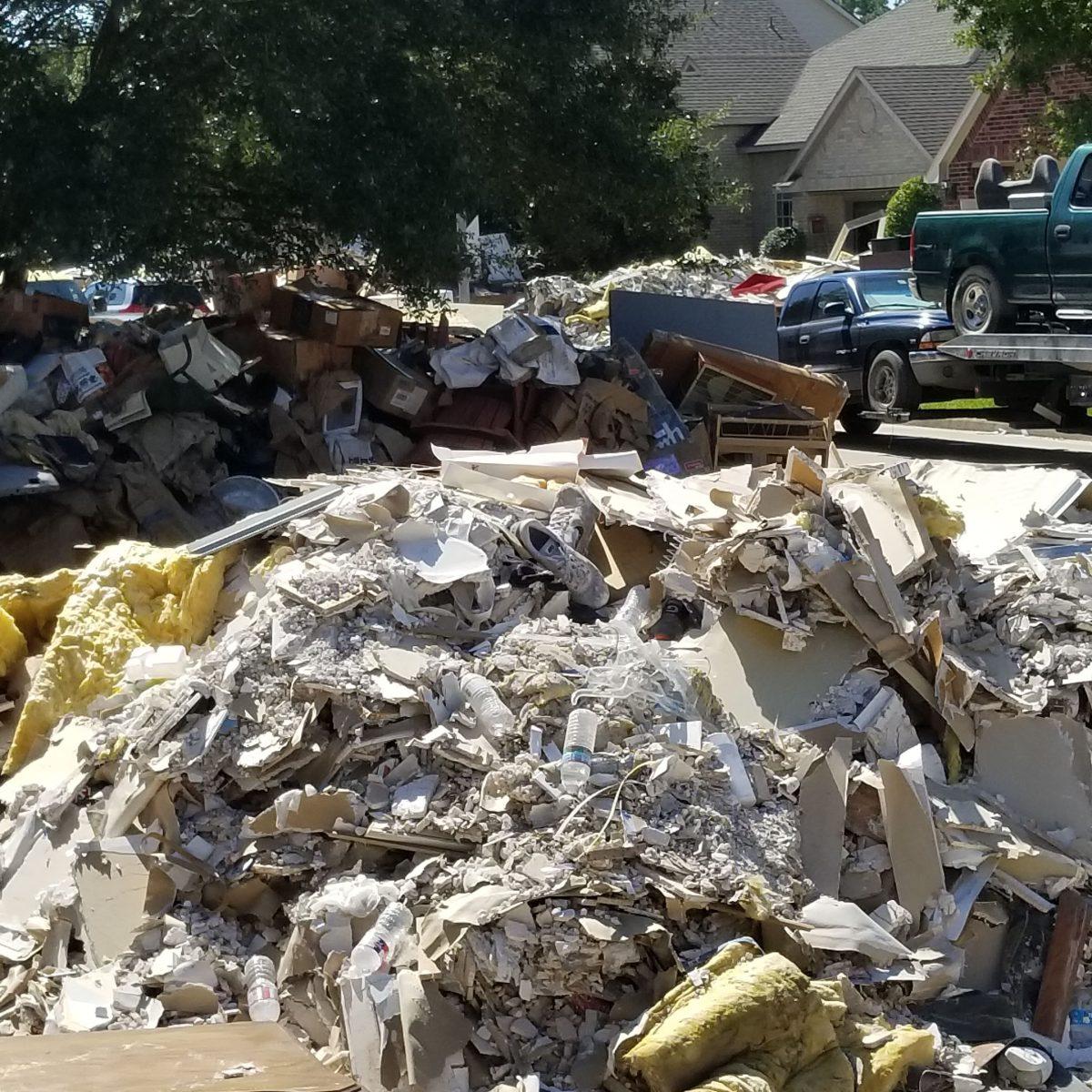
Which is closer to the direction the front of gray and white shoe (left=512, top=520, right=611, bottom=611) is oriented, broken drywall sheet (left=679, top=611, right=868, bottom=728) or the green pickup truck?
the broken drywall sheet

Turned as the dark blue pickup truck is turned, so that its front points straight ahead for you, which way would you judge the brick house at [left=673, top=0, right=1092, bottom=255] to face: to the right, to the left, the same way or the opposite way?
to the right

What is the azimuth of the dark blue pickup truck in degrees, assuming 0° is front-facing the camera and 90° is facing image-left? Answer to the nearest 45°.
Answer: approximately 315°

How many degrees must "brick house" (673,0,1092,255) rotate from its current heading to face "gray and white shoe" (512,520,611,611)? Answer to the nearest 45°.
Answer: approximately 45° to its left

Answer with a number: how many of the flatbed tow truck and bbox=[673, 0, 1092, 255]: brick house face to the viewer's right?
1

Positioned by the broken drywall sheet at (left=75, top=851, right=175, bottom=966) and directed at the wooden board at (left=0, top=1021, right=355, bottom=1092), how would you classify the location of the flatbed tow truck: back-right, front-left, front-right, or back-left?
back-left

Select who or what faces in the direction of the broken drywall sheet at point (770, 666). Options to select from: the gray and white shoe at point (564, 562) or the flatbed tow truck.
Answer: the gray and white shoe

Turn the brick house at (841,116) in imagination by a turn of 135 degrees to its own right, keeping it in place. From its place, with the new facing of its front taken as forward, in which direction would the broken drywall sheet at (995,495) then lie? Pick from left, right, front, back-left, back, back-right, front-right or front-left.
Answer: back

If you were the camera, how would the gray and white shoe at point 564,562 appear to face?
facing the viewer and to the right of the viewer

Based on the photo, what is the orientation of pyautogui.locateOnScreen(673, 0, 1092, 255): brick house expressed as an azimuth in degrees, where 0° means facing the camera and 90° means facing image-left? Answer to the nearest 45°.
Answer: approximately 45°

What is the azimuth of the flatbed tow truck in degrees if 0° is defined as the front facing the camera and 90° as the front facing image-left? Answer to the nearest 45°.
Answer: approximately 270°

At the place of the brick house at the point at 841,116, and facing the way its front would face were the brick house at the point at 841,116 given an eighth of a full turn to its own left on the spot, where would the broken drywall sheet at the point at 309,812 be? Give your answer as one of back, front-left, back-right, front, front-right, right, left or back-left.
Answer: front

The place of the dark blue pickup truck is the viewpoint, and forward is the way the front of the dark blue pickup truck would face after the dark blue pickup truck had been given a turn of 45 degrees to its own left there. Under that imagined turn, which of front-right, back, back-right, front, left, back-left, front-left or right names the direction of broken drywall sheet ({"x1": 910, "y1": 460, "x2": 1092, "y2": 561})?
right

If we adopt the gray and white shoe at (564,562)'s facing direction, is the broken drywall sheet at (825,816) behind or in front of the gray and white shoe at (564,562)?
in front

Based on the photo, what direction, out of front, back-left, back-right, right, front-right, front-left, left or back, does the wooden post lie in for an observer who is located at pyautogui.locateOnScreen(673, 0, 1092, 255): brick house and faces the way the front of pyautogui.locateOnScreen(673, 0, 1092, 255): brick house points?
front-left

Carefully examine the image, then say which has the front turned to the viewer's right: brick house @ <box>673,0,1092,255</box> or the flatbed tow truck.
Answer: the flatbed tow truck
